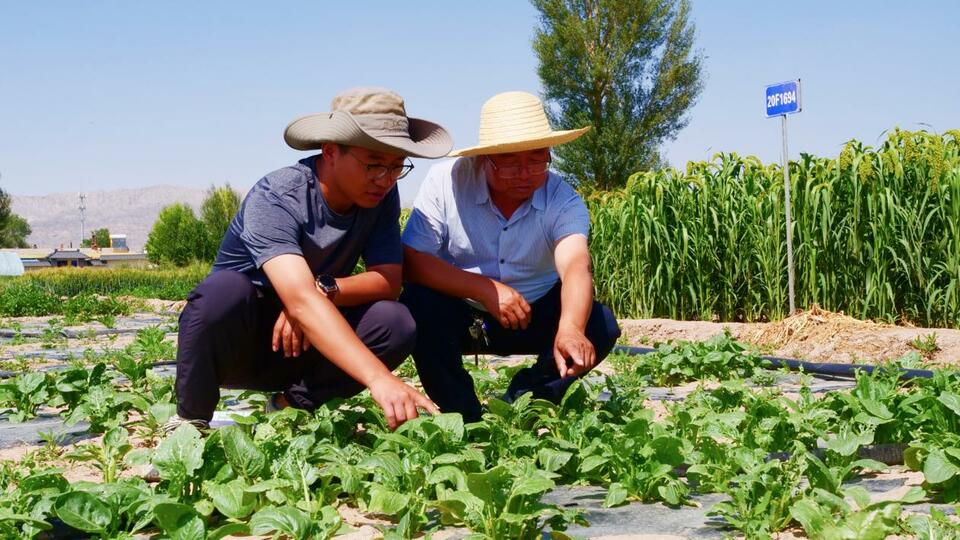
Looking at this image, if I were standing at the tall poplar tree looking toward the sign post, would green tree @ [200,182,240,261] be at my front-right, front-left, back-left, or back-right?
back-right

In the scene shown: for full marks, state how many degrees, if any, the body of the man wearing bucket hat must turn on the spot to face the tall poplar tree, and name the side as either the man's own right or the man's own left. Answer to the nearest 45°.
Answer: approximately 135° to the man's own left

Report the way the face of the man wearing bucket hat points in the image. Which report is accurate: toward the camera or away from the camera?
toward the camera

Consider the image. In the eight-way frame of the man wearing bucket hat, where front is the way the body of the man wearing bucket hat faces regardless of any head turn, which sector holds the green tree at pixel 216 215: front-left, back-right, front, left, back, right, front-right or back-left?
back-left

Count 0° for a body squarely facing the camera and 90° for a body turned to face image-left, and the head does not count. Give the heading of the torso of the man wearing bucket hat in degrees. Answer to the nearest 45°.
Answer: approximately 315°

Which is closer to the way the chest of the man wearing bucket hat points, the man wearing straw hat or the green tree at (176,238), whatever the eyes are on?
the man wearing straw hat

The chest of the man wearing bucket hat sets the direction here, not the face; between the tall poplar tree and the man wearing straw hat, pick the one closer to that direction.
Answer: the man wearing straw hat

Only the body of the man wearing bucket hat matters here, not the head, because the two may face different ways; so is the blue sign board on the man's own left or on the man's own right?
on the man's own left

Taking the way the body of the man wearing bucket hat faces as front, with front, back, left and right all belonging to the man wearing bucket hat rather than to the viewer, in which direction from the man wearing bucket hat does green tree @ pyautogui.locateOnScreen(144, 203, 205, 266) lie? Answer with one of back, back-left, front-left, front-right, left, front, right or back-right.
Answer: back-left

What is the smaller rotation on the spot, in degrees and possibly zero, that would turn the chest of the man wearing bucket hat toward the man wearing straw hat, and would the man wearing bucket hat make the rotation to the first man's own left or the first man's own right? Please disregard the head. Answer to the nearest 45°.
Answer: approximately 90° to the first man's own left

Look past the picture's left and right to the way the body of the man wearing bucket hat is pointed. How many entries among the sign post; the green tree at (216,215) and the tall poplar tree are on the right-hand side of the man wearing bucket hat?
0

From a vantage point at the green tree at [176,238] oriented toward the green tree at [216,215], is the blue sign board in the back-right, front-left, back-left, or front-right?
front-right

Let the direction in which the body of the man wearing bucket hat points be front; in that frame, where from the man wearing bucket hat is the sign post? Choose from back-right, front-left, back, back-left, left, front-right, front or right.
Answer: left

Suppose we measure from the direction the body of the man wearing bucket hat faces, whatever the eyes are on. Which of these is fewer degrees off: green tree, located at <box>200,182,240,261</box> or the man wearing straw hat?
the man wearing straw hat
